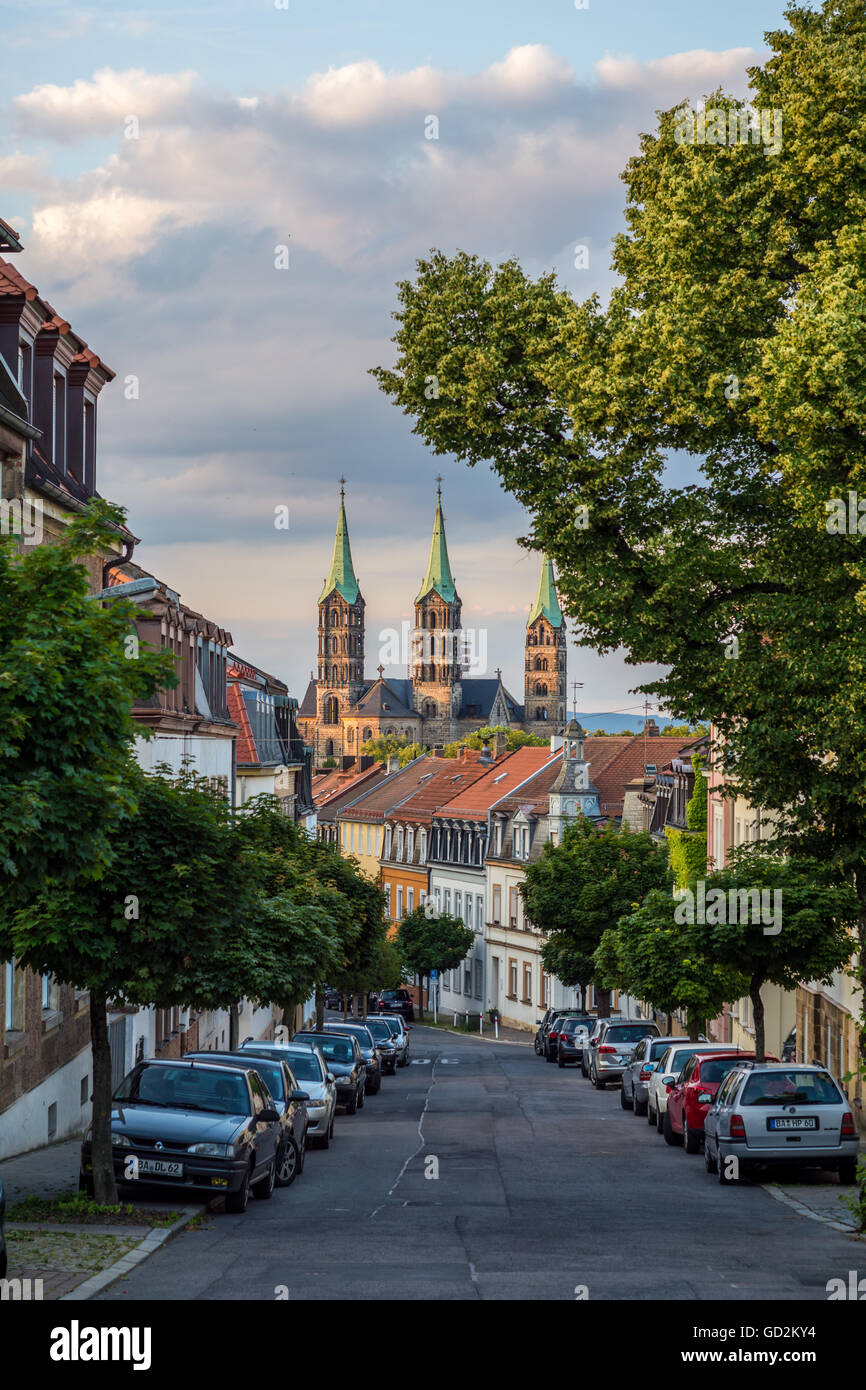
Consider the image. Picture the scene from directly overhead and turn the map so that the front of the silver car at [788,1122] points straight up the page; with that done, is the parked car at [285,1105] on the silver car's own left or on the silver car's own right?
on the silver car's own left

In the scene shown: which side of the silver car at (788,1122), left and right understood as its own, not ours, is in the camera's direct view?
back

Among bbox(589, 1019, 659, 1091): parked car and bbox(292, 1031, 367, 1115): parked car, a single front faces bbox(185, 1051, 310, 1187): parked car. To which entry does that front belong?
bbox(292, 1031, 367, 1115): parked car

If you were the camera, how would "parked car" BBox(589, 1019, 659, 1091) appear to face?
facing away from the viewer

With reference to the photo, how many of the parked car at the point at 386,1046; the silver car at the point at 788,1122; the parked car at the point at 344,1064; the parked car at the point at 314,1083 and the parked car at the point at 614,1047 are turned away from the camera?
2

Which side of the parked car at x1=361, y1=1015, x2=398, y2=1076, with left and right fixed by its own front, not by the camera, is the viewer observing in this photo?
front

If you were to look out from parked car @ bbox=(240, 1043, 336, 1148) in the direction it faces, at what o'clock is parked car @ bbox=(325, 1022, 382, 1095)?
parked car @ bbox=(325, 1022, 382, 1095) is roughly at 6 o'clock from parked car @ bbox=(240, 1043, 336, 1148).

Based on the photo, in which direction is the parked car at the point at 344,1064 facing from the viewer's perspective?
toward the camera

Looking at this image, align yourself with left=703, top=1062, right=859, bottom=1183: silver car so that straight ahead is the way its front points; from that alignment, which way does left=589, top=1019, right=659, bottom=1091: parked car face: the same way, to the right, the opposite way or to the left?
the same way

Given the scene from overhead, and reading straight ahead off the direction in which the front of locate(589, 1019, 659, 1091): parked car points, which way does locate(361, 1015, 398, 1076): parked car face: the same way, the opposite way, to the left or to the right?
the opposite way

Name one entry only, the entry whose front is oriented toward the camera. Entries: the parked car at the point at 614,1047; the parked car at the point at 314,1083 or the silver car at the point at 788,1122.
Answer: the parked car at the point at 314,1083

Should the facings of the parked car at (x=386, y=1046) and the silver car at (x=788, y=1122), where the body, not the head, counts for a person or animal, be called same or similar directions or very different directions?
very different directions

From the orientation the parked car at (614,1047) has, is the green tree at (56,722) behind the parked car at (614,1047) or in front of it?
behind

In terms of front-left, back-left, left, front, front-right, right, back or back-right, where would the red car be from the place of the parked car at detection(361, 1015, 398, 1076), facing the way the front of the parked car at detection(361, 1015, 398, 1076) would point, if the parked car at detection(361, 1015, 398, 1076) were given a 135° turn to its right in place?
back-left

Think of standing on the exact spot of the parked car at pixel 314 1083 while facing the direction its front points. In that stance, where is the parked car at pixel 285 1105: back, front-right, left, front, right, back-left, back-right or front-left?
front

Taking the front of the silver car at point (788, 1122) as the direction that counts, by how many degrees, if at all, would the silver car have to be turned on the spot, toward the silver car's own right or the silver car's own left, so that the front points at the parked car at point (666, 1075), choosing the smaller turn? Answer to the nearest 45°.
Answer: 0° — it already faces it

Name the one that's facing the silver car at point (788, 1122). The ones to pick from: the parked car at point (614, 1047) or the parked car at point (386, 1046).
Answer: the parked car at point (386, 1046)
